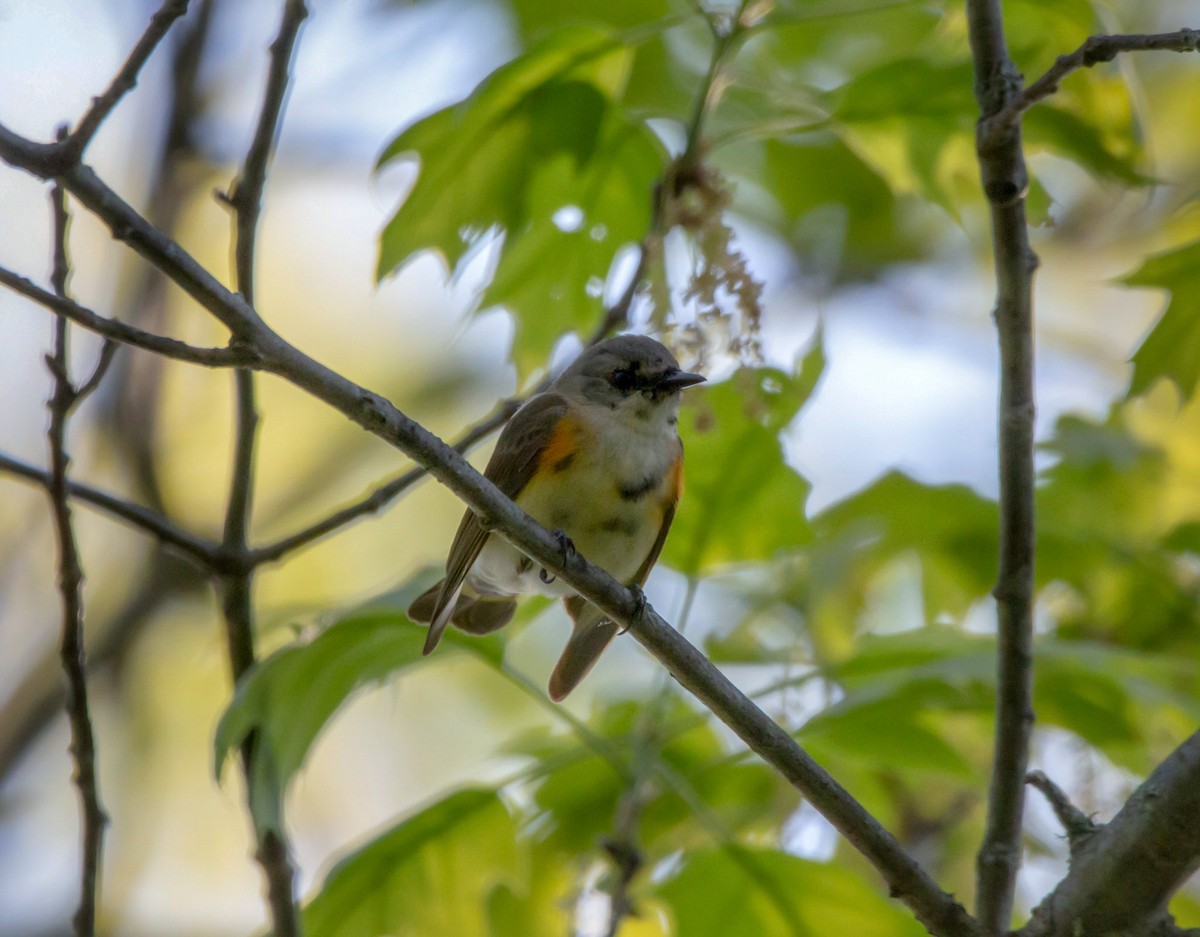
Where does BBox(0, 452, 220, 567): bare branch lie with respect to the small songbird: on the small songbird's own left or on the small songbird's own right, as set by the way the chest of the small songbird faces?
on the small songbird's own right

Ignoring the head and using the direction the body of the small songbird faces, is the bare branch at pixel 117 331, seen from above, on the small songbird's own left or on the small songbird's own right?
on the small songbird's own right

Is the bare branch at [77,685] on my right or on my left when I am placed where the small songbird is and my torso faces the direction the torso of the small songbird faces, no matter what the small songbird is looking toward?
on my right

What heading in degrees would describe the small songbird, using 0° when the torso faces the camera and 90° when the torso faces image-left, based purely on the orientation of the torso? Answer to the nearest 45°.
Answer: approximately 315°

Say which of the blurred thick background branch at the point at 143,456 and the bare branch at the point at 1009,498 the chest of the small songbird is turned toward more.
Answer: the bare branch

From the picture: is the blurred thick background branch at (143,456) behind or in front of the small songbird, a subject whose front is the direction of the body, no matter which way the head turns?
behind
